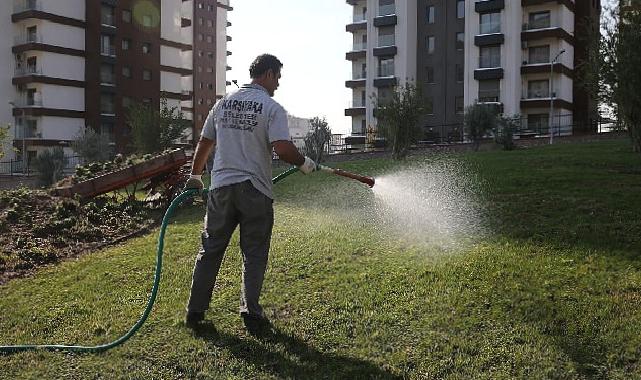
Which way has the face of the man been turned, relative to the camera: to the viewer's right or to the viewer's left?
to the viewer's right

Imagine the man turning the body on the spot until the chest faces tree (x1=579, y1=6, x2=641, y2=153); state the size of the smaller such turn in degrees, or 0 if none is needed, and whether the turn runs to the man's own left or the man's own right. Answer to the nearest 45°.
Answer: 0° — they already face it

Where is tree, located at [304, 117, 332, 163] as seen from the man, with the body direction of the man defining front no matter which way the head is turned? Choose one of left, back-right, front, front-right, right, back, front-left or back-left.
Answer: front-left

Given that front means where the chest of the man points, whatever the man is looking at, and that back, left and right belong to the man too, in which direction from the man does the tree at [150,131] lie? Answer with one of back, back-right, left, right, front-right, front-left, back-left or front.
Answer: front-left

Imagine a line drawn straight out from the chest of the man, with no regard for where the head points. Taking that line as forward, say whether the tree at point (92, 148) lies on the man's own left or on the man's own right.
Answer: on the man's own left

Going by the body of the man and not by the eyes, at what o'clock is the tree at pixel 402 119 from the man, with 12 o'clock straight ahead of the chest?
The tree is roughly at 11 o'clock from the man.

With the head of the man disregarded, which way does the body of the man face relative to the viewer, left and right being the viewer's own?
facing away from the viewer and to the right of the viewer

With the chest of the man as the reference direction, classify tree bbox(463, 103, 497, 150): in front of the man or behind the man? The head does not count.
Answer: in front
